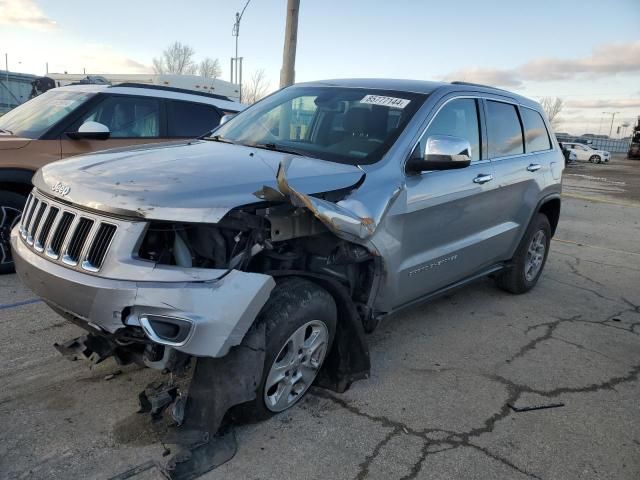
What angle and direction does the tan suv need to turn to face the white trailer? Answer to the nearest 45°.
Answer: approximately 135° to its right

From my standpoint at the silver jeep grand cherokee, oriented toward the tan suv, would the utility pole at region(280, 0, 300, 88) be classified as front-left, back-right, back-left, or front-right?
front-right

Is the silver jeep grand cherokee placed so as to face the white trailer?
no

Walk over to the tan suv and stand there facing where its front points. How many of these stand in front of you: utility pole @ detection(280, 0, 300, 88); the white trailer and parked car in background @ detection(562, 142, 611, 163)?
0

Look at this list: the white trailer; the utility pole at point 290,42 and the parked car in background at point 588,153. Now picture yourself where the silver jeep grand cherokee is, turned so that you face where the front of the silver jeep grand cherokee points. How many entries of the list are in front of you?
0

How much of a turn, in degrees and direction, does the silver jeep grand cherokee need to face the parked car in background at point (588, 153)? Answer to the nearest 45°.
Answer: approximately 180°

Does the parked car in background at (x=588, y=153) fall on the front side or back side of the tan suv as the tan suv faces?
on the back side

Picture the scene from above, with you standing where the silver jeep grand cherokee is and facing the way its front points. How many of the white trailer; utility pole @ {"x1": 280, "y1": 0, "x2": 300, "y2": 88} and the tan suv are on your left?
0

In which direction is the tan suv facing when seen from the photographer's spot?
facing the viewer and to the left of the viewer

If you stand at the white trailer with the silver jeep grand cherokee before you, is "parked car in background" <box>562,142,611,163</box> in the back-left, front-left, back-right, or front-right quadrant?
back-left

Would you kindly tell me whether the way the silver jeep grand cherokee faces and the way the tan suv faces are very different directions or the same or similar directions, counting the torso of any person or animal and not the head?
same or similar directions

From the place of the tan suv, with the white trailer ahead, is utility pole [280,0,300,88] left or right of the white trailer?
right

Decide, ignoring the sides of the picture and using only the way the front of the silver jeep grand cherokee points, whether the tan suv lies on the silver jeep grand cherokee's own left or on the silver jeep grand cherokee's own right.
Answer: on the silver jeep grand cherokee's own right

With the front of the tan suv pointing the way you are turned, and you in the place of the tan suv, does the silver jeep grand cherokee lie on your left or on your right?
on your left

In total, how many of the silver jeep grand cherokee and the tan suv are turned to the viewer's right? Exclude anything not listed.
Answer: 0

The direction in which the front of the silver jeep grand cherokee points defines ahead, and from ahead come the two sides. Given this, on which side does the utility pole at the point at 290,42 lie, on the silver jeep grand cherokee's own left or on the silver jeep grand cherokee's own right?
on the silver jeep grand cherokee's own right

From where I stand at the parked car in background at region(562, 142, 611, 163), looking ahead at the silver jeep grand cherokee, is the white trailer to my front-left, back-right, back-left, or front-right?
front-right
